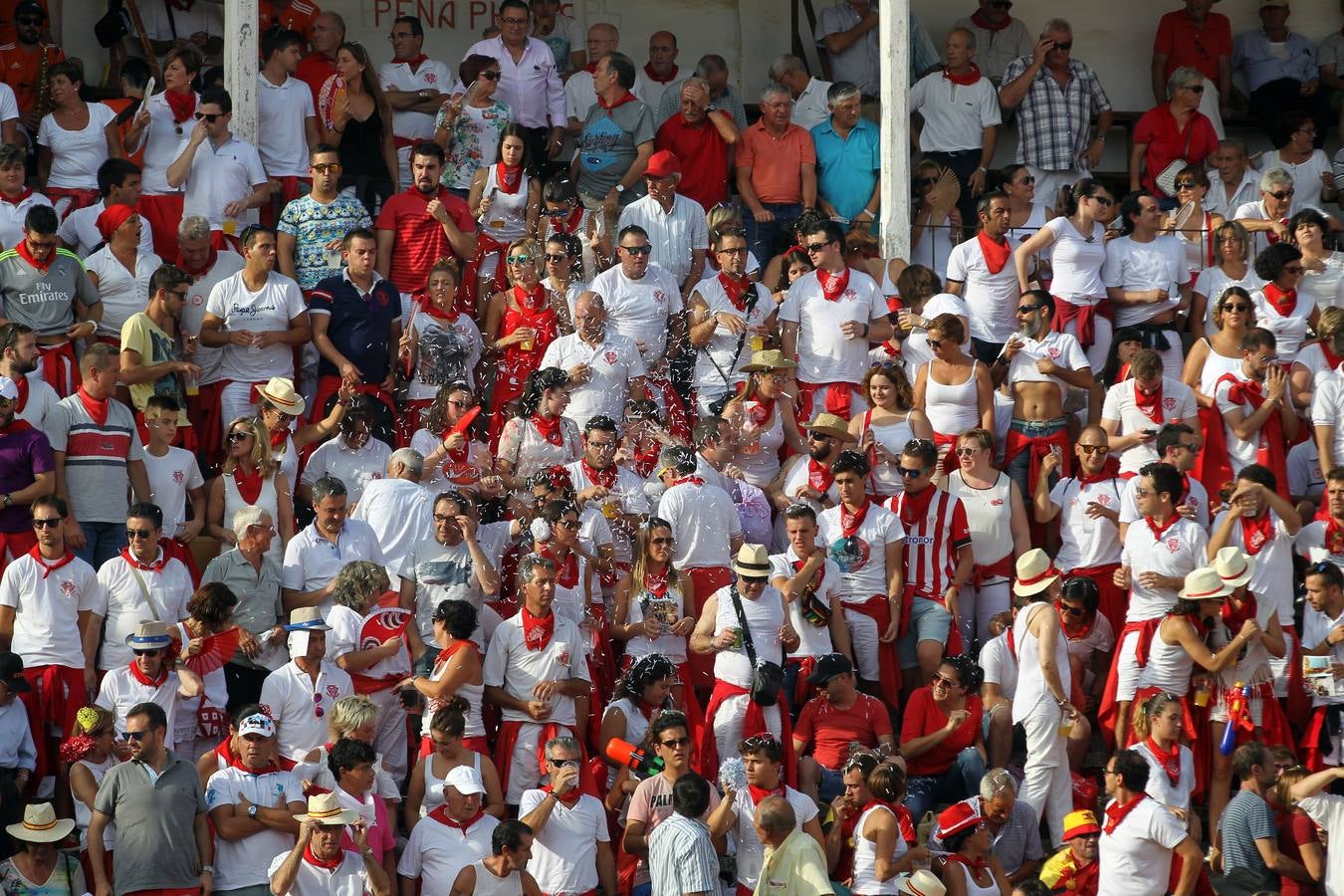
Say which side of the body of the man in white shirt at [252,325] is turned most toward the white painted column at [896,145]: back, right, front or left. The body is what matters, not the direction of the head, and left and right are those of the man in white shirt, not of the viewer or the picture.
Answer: left

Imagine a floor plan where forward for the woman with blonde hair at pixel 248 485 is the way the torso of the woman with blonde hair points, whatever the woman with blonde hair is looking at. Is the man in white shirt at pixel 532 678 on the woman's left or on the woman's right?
on the woman's left

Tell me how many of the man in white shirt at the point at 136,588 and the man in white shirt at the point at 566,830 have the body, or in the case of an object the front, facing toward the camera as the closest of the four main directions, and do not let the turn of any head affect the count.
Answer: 2

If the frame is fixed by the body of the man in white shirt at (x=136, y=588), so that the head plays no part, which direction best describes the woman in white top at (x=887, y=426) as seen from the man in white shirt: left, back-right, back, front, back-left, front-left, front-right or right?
left

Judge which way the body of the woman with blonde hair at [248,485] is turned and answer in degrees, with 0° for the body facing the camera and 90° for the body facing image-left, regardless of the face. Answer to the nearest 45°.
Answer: approximately 0°

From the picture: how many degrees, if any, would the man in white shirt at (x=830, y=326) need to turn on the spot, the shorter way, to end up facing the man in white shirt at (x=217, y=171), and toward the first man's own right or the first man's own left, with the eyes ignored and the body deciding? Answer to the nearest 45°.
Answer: approximately 90° to the first man's own right

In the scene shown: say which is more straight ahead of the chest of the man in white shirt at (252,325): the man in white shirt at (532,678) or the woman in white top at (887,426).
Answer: the man in white shirt

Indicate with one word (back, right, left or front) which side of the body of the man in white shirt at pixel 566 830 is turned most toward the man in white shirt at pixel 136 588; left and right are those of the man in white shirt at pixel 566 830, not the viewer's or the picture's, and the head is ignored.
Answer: right
